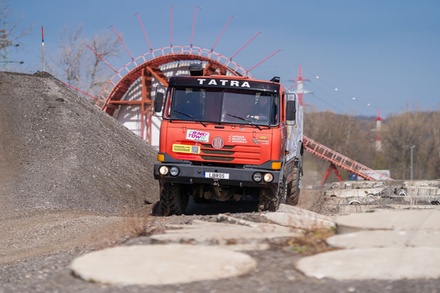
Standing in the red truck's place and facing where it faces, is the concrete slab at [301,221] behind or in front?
in front

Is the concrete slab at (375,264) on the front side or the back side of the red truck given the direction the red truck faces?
on the front side

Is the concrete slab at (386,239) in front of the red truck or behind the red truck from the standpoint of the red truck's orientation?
in front

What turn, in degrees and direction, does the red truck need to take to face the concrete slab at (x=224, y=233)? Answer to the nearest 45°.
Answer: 0° — it already faces it

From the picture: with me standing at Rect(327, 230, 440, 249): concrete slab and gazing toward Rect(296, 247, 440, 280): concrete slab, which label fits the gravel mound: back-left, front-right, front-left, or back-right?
back-right

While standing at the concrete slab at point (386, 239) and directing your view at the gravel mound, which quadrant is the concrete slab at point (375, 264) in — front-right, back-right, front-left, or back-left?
back-left

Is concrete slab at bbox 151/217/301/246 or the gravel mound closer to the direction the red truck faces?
the concrete slab

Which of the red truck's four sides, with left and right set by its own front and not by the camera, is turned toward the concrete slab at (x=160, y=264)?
front

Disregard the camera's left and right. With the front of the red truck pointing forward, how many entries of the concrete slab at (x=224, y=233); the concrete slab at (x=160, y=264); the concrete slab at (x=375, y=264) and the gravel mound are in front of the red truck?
3

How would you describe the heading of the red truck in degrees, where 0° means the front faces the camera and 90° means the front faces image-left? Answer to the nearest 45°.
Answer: approximately 0°

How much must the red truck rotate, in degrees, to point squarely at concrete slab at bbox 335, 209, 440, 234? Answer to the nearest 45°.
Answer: approximately 45° to its left
